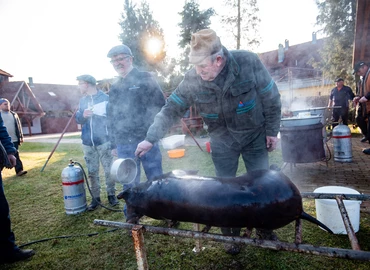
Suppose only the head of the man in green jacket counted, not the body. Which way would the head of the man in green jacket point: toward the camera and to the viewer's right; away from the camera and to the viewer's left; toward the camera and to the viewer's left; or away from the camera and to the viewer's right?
toward the camera and to the viewer's left

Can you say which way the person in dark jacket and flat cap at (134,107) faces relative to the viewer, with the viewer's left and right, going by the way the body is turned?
facing the viewer and to the left of the viewer

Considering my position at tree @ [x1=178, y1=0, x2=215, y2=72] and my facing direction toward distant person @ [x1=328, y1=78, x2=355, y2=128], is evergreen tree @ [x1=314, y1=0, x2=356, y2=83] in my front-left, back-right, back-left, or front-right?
front-left

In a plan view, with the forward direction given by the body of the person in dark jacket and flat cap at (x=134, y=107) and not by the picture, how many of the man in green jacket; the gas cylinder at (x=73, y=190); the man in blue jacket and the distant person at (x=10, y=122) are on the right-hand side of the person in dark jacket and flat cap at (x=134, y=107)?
3

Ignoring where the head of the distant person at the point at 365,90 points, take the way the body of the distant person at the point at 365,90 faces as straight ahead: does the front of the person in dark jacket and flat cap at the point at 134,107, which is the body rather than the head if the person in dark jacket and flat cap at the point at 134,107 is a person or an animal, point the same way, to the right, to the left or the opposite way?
to the left

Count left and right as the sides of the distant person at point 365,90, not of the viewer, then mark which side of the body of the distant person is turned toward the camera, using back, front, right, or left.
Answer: left

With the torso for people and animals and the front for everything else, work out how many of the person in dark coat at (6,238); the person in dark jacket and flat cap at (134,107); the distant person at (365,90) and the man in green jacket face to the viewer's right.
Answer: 1

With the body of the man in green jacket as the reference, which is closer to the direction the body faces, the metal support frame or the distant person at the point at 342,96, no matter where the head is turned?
the metal support frame

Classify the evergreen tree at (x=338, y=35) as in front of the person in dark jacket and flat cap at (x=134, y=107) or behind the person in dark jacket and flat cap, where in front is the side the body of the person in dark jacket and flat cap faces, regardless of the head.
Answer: behind

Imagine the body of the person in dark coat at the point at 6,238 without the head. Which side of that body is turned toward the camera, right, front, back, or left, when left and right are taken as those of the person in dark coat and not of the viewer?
right

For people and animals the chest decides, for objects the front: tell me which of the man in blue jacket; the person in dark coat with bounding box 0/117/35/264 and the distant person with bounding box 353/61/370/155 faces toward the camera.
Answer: the man in blue jacket

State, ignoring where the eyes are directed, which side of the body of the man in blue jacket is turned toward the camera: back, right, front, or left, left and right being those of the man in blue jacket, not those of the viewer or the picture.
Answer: front

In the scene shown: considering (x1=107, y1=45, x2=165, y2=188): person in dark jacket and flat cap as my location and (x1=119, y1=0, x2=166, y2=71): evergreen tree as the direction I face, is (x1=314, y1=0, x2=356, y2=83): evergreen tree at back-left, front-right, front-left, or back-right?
front-right

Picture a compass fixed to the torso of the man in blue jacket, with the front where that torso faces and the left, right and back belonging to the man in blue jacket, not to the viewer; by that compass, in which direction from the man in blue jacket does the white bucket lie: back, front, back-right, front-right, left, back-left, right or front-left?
front-left
